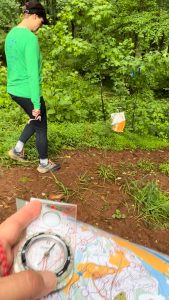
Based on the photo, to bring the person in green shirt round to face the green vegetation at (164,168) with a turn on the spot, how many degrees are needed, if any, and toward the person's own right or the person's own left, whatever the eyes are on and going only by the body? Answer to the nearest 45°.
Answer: approximately 45° to the person's own right

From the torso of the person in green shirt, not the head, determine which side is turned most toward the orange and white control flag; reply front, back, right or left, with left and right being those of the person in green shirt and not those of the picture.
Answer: front

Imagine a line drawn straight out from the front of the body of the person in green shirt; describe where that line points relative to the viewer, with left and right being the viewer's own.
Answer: facing away from the viewer and to the right of the viewer

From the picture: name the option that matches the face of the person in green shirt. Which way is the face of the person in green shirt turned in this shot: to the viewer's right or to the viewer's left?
to the viewer's right
